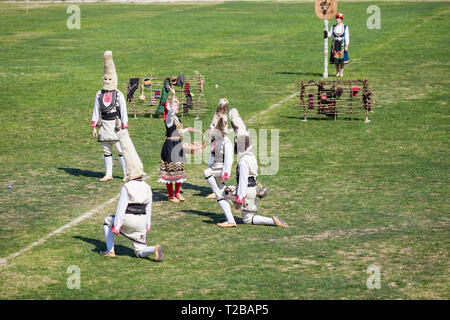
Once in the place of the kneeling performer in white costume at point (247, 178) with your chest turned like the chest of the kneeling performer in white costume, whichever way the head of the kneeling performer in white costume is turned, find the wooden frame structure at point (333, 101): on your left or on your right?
on your right

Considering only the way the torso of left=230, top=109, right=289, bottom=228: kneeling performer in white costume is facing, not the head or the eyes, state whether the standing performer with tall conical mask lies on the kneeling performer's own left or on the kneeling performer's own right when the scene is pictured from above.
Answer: on the kneeling performer's own right

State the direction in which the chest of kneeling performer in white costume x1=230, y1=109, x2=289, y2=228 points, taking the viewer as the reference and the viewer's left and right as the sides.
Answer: facing to the left of the viewer

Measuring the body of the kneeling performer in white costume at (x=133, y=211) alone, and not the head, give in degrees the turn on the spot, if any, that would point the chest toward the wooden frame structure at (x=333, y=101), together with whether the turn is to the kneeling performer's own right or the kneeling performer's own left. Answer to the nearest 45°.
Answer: approximately 90° to the kneeling performer's own right

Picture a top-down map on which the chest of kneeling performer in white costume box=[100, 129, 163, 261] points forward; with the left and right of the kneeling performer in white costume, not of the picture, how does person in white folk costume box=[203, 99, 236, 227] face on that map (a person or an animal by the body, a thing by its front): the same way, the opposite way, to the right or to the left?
to the left

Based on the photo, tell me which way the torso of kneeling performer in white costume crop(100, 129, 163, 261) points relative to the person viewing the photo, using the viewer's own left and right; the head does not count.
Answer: facing away from the viewer and to the left of the viewer

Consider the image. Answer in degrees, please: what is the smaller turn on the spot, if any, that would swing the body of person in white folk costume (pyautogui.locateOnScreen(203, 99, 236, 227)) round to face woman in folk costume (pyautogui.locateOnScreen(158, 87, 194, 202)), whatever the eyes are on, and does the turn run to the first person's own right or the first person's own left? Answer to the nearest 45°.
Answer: approximately 45° to the first person's own right

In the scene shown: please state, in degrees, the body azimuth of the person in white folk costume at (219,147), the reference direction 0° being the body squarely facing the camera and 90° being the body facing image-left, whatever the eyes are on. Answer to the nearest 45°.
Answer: approximately 45°

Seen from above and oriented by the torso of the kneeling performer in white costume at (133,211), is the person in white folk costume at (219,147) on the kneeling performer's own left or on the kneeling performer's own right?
on the kneeling performer's own right

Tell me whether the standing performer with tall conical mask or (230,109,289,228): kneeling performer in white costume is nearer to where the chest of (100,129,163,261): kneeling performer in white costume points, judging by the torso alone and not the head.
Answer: the standing performer with tall conical mask
